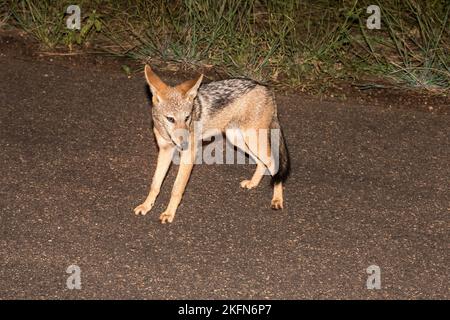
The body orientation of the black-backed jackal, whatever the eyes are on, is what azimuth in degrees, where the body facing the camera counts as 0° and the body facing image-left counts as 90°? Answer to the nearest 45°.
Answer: approximately 45°
